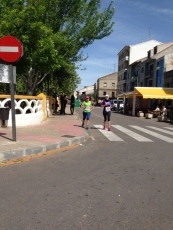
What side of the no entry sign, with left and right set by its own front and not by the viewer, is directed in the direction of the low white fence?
back

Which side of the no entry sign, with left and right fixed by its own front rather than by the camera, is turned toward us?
front

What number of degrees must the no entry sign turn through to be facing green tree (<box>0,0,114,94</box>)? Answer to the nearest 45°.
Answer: approximately 180°
